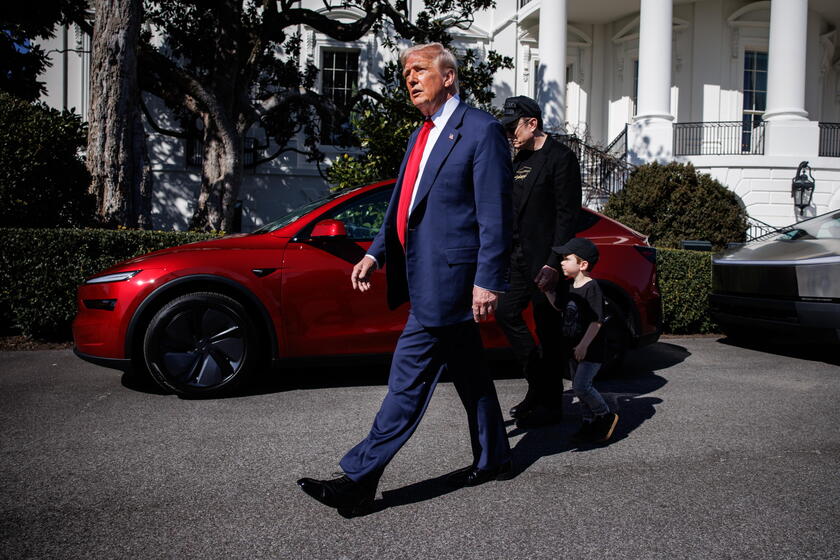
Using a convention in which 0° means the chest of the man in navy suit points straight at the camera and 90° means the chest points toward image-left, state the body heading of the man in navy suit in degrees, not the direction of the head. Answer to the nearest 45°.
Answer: approximately 45°

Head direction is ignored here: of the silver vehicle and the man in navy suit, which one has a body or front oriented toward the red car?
the silver vehicle

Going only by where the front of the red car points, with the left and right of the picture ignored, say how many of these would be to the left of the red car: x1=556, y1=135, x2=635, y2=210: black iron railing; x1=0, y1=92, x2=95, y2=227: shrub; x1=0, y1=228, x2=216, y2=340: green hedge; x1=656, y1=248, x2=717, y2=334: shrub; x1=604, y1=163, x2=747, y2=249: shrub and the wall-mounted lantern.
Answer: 0

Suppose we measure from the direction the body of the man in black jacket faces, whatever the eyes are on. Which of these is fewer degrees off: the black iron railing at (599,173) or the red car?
the red car

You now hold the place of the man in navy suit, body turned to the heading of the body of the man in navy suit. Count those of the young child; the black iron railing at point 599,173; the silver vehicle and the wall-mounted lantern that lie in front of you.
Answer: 0

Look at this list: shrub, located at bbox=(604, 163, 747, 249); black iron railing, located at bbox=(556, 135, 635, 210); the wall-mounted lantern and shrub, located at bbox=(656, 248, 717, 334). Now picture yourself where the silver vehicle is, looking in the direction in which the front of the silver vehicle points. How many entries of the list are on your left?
0

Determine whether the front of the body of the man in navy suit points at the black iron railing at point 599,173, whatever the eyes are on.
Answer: no

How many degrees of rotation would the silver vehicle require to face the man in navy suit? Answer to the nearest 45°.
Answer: approximately 45° to its left

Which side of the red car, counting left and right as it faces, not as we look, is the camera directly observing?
left

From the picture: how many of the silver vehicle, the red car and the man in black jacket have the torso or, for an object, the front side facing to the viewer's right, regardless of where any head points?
0

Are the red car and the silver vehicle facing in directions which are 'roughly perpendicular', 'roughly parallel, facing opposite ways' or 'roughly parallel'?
roughly parallel

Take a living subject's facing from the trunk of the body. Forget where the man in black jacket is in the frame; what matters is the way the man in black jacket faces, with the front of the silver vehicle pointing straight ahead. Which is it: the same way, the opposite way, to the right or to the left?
the same way

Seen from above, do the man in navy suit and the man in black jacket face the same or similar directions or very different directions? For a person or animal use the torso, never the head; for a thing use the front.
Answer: same or similar directions

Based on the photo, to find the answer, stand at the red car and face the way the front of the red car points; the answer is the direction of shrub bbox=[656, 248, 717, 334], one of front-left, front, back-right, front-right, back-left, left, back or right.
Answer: back-right

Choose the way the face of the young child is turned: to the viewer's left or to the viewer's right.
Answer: to the viewer's left

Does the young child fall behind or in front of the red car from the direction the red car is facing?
behind

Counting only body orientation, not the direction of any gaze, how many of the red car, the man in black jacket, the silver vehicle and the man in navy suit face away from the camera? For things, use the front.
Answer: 0
